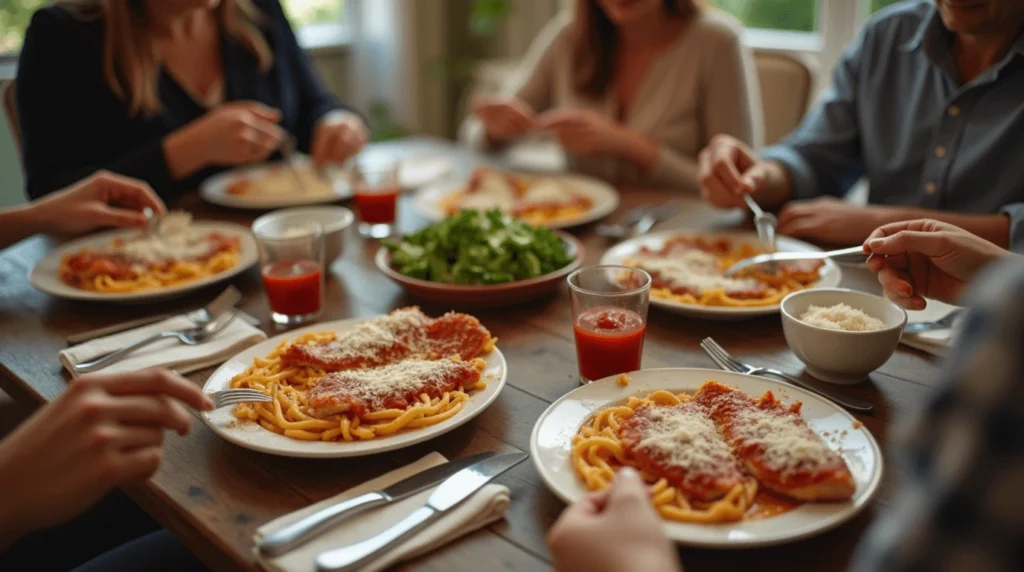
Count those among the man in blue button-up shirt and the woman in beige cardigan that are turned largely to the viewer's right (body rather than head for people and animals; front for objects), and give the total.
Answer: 0

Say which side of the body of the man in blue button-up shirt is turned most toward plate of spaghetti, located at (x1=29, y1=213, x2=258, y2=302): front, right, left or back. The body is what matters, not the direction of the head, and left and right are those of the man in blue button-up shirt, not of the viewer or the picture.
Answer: front

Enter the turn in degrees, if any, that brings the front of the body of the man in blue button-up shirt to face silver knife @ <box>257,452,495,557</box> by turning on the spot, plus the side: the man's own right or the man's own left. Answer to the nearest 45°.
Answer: approximately 45° to the man's own left

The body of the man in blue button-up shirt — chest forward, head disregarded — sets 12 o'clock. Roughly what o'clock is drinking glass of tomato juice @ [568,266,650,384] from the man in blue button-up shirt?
The drinking glass of tomato juice is roughly at 11 o'clock from the man in blue button-up shirt.

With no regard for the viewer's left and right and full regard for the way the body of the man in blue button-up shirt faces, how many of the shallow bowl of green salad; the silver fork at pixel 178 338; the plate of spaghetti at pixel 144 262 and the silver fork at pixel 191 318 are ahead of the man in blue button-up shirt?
4

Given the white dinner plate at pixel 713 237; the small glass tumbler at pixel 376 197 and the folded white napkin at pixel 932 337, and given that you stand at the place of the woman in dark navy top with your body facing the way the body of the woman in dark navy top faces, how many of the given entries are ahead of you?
3

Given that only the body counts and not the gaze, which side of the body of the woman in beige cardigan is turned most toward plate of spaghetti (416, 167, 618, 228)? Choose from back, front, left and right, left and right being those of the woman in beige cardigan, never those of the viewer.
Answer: front

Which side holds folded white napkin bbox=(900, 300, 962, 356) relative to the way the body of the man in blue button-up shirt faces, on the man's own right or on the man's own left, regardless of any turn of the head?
on the man's own left

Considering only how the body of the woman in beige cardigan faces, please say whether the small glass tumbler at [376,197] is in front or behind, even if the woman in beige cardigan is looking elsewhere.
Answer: in front

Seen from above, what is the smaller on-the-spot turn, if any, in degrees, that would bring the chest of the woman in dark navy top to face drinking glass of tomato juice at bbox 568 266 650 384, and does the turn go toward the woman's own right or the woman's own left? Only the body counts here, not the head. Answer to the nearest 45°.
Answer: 0° — they already face it

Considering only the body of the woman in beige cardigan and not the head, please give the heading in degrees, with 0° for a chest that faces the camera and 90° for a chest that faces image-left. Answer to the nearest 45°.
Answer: approximately 45°

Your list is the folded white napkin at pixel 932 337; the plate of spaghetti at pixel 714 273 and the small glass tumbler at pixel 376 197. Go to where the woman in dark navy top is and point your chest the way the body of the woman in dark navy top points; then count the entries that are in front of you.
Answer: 3

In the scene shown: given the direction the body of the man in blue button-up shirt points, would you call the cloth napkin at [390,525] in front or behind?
in front

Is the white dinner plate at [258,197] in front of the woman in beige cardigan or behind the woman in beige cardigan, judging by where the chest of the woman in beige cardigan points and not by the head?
in front
